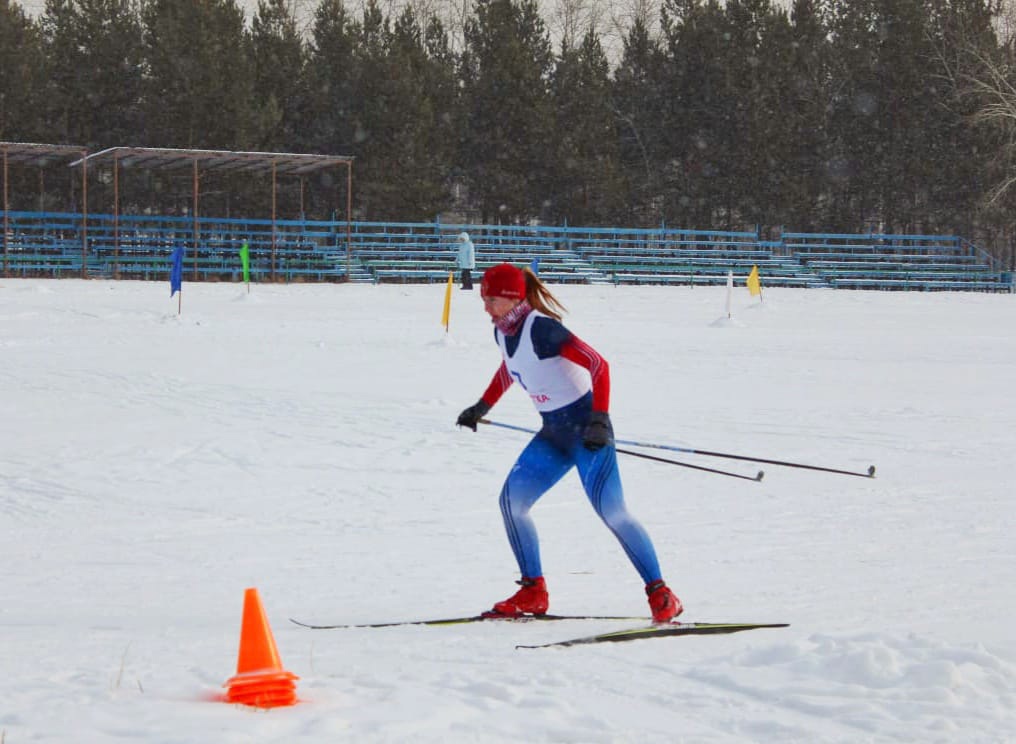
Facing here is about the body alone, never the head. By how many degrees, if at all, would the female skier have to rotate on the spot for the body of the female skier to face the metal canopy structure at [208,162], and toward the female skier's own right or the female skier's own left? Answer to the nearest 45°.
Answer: approximately 135° to the female skier's own right

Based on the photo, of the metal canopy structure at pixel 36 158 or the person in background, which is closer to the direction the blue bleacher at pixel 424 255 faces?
the person in background

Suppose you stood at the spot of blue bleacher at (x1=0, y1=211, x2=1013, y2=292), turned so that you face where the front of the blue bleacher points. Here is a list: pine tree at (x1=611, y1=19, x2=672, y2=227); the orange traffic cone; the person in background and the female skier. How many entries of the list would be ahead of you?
3

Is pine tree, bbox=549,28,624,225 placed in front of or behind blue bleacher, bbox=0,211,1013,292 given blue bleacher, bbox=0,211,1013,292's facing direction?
behind

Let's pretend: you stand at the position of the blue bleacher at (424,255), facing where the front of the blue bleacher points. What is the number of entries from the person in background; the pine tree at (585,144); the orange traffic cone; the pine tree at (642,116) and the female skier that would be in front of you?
3

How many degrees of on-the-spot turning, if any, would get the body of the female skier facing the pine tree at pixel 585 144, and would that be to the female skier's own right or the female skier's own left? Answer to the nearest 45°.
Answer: approximately 135° to the female skier's own right

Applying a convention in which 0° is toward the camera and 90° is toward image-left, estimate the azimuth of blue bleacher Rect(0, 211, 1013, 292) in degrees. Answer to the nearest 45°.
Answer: approximately 0°

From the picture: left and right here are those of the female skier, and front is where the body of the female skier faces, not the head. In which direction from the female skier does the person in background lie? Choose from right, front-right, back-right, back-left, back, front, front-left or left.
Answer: back-right

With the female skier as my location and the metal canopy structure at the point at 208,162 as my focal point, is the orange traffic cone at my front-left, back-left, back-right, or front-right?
back-left

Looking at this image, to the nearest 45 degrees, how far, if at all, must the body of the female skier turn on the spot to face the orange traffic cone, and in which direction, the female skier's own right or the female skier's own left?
0° — they already face it

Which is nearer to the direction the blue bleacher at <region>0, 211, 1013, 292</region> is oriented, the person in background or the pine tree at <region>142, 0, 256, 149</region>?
the person in background

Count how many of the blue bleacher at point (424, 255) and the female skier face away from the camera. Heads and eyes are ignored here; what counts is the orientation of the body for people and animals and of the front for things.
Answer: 0

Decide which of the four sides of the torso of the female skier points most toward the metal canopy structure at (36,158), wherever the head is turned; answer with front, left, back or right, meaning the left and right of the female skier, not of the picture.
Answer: right

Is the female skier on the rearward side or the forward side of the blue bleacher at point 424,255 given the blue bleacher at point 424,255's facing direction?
on the forward side

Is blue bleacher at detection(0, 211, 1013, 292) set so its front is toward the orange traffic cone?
yes
